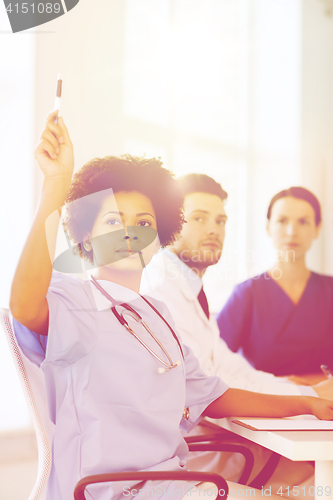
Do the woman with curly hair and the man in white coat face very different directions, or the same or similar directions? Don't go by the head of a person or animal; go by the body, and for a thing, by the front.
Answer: same or similar directions

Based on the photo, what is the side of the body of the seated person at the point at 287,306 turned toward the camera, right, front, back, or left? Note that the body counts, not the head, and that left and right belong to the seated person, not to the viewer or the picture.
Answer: front

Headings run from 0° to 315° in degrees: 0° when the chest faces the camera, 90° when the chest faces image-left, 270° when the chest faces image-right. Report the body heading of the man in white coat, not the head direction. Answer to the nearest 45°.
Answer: approximately 315°

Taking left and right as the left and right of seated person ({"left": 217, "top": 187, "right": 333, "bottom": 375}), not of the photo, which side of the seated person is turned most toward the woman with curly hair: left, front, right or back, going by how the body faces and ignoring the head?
front

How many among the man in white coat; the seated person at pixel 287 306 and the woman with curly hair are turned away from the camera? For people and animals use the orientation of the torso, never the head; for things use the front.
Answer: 0

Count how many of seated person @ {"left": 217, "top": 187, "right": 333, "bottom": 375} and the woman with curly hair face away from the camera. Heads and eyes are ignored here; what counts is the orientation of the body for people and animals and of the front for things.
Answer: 0

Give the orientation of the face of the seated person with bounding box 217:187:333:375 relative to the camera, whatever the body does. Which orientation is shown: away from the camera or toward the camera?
toward the camera
